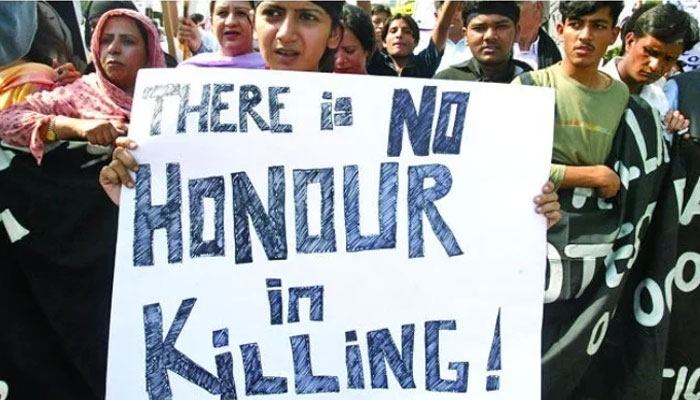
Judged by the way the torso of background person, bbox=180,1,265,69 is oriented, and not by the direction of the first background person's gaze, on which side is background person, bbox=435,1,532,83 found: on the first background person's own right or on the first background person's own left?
on the first background person's own left

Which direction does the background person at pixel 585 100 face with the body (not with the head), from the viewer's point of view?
toward the camera

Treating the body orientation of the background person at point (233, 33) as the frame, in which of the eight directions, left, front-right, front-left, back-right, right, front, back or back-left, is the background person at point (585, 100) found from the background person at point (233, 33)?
front-left

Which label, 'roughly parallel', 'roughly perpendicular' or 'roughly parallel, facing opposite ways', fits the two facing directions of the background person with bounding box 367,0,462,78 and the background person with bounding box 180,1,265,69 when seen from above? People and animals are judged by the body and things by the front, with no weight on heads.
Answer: roughly parallel

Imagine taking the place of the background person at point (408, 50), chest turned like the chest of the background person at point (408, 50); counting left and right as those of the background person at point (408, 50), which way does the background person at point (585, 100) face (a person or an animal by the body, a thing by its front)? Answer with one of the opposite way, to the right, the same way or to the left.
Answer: the same way

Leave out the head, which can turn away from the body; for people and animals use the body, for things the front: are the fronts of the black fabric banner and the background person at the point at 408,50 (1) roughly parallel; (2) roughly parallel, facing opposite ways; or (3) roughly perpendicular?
roughly parallel

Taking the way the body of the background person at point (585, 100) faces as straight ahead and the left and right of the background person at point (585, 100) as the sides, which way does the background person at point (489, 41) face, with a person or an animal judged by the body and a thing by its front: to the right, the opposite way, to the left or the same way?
the same way

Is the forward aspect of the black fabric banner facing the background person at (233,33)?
no

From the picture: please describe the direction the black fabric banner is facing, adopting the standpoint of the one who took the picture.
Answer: facing the viewer

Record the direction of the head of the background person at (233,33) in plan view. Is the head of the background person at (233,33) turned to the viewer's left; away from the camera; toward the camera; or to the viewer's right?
toward the camera

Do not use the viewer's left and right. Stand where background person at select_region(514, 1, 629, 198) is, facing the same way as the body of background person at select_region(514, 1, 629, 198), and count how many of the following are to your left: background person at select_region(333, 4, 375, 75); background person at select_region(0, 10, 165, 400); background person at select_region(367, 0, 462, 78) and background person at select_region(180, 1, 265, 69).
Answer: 0

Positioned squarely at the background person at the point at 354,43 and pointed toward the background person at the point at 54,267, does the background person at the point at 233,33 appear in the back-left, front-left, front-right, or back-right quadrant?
front-right

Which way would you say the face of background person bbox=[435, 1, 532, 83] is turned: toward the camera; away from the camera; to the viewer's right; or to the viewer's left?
toward the camera

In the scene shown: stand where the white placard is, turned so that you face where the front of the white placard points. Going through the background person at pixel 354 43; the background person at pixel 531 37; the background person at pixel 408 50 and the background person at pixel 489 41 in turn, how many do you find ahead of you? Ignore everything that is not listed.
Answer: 0

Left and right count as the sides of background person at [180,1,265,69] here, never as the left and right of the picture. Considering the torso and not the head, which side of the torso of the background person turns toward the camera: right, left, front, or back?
front

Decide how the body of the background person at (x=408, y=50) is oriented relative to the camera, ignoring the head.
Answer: toward the camera

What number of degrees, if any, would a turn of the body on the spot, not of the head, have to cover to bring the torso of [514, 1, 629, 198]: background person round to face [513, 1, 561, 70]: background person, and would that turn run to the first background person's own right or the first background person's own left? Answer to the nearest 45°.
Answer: approximately 180°
